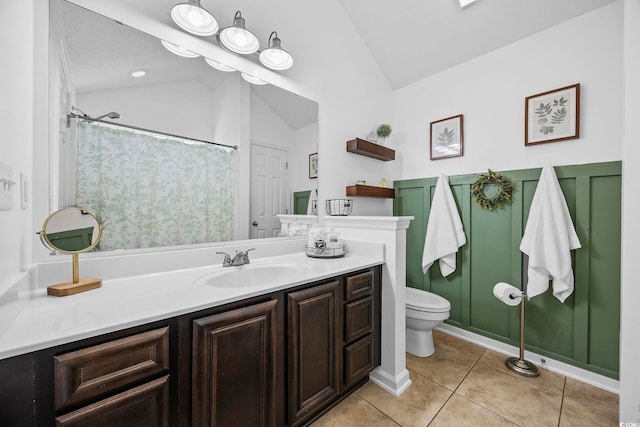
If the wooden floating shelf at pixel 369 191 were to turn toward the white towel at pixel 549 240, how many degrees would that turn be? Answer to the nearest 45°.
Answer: approximately 45° to its left

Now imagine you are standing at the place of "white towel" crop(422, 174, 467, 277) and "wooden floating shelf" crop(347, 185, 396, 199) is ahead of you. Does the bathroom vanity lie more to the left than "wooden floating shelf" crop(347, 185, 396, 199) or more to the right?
left

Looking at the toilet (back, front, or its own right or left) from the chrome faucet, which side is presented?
right

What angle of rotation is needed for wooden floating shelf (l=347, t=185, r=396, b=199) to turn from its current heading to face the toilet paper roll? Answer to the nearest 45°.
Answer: approximately 45° to its left

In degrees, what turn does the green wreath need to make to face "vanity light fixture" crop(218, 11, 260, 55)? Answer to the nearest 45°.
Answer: approximately 45° to its right

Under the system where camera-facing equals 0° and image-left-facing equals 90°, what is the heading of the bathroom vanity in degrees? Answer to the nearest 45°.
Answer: approximately 315°

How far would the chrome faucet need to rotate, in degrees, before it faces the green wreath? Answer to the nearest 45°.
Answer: approximately 45° to its left

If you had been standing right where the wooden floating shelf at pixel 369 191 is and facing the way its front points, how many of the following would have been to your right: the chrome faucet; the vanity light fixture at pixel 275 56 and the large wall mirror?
3

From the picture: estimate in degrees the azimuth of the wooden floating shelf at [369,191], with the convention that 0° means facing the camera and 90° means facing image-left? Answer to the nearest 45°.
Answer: approximately 315°

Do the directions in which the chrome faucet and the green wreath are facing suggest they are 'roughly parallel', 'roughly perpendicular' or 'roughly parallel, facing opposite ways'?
roughly perpendicular

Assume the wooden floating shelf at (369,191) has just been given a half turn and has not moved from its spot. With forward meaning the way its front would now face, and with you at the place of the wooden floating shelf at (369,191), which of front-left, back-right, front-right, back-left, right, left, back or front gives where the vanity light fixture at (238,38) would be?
left

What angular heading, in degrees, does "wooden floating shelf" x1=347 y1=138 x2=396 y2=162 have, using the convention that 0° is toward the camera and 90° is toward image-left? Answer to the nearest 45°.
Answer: approximately 315°
